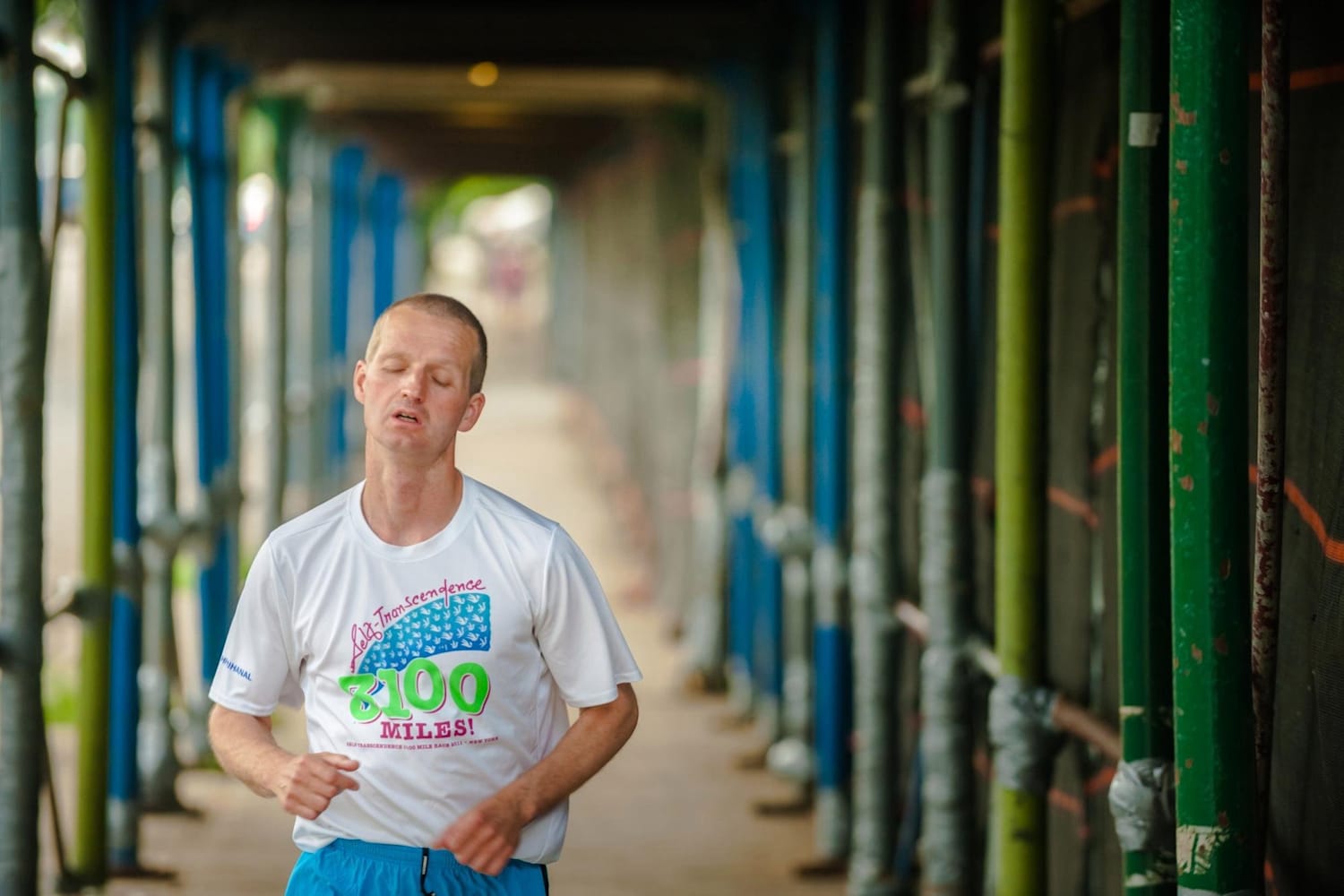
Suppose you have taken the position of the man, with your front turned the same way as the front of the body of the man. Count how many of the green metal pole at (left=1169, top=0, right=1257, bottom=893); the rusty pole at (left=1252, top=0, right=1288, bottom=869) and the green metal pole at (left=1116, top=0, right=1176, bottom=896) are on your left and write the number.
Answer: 3

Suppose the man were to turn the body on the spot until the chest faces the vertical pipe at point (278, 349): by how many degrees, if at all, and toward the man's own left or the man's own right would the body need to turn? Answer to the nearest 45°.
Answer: approximately 180°

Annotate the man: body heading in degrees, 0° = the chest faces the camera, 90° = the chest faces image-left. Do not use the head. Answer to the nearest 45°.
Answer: approximately 0°

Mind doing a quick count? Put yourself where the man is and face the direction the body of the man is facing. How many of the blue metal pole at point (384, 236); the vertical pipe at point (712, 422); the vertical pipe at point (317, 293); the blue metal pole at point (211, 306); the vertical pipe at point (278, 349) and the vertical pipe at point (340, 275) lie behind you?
6

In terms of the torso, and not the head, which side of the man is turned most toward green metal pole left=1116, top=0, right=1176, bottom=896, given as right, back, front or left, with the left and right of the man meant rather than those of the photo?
left

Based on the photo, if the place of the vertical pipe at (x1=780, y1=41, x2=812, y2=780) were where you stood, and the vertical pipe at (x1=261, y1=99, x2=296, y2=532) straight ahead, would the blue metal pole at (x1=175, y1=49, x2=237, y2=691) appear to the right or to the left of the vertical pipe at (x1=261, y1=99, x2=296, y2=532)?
left

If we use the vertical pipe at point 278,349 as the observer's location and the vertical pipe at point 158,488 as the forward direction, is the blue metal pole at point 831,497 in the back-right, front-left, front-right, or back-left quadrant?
front-left

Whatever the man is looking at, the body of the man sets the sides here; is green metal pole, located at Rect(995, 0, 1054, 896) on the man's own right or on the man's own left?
on the man's own left

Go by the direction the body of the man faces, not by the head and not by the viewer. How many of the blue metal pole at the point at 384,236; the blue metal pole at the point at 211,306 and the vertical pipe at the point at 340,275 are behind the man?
3

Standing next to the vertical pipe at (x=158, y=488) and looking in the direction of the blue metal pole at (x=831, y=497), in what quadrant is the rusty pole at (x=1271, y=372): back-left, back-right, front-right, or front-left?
front-right

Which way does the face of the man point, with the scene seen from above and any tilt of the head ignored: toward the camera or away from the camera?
toward the camera

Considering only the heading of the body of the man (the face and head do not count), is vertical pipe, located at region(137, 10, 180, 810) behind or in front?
behind

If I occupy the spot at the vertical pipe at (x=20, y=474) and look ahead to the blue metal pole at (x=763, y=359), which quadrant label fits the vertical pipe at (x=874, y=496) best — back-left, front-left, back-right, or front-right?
front-right

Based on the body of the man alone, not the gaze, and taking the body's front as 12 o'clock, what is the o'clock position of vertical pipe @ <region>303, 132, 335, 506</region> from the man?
The vertical pipe is roughly at 6 o'clock from the man.

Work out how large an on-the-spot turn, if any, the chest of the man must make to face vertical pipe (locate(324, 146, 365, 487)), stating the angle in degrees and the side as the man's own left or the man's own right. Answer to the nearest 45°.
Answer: approximately 180°
